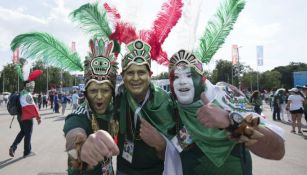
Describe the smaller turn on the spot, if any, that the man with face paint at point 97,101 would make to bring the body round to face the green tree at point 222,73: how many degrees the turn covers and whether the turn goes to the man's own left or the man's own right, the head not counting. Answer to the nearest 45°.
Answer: approximately 135° to the man's own left

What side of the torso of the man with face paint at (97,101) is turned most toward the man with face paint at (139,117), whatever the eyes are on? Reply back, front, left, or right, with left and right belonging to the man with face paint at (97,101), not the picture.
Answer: left

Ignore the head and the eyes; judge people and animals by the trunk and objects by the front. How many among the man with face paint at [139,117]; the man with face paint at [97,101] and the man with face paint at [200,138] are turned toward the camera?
3

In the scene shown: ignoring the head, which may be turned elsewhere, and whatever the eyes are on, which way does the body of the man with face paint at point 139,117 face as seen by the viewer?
toward the camera

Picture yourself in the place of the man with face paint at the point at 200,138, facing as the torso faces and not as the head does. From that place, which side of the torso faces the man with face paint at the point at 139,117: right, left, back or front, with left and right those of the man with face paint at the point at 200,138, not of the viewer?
right

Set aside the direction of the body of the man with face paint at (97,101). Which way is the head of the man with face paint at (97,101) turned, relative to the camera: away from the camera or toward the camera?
toward the camera

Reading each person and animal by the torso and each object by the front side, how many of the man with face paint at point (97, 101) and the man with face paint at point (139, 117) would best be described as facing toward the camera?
2

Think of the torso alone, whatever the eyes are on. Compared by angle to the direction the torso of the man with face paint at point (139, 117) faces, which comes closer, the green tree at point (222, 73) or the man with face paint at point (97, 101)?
the man with face paint

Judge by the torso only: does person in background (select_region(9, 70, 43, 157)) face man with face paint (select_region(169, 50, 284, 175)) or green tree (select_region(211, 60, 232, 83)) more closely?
the man with face paint

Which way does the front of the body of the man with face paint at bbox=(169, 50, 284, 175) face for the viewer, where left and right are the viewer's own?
facing the viewer

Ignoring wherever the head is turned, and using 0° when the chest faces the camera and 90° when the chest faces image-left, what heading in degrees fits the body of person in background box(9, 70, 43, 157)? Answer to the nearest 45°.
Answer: approximately 315°

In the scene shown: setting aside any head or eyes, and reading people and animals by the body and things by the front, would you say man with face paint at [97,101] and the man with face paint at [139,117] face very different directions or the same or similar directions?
same or similar directions

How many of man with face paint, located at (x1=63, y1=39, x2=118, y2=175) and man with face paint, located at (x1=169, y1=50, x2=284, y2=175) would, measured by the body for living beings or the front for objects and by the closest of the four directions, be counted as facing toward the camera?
2

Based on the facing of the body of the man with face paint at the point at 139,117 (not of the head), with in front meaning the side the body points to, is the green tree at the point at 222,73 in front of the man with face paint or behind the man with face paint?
behind

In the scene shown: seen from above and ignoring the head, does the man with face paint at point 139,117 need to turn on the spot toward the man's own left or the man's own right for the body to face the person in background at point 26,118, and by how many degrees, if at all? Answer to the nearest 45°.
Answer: approximately 135° to the man's own right
